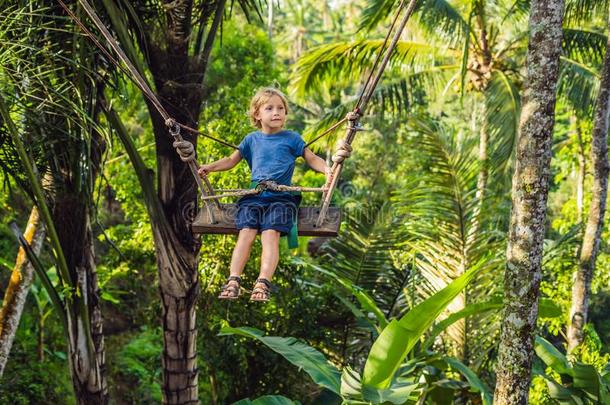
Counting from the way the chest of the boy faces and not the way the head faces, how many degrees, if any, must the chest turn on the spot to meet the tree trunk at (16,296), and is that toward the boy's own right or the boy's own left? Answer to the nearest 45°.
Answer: approximately 135° to the boy's own right

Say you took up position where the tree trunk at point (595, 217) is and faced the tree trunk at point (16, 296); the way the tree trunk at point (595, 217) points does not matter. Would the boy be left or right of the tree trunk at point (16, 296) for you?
left

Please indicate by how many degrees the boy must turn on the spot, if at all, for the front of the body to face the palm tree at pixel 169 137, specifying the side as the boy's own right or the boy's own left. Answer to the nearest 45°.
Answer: approximately 135° to the boy's own right

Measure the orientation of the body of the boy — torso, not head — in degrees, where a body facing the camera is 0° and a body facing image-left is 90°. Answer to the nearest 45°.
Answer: approximately 0°

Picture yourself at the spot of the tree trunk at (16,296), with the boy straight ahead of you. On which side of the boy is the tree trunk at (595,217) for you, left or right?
left

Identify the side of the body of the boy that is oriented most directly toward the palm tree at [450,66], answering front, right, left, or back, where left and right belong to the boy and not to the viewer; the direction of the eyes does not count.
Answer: back

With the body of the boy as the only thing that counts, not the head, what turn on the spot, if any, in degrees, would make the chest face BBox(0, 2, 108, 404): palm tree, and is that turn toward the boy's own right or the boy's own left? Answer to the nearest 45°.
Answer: approximately 135° to the boy's own right
